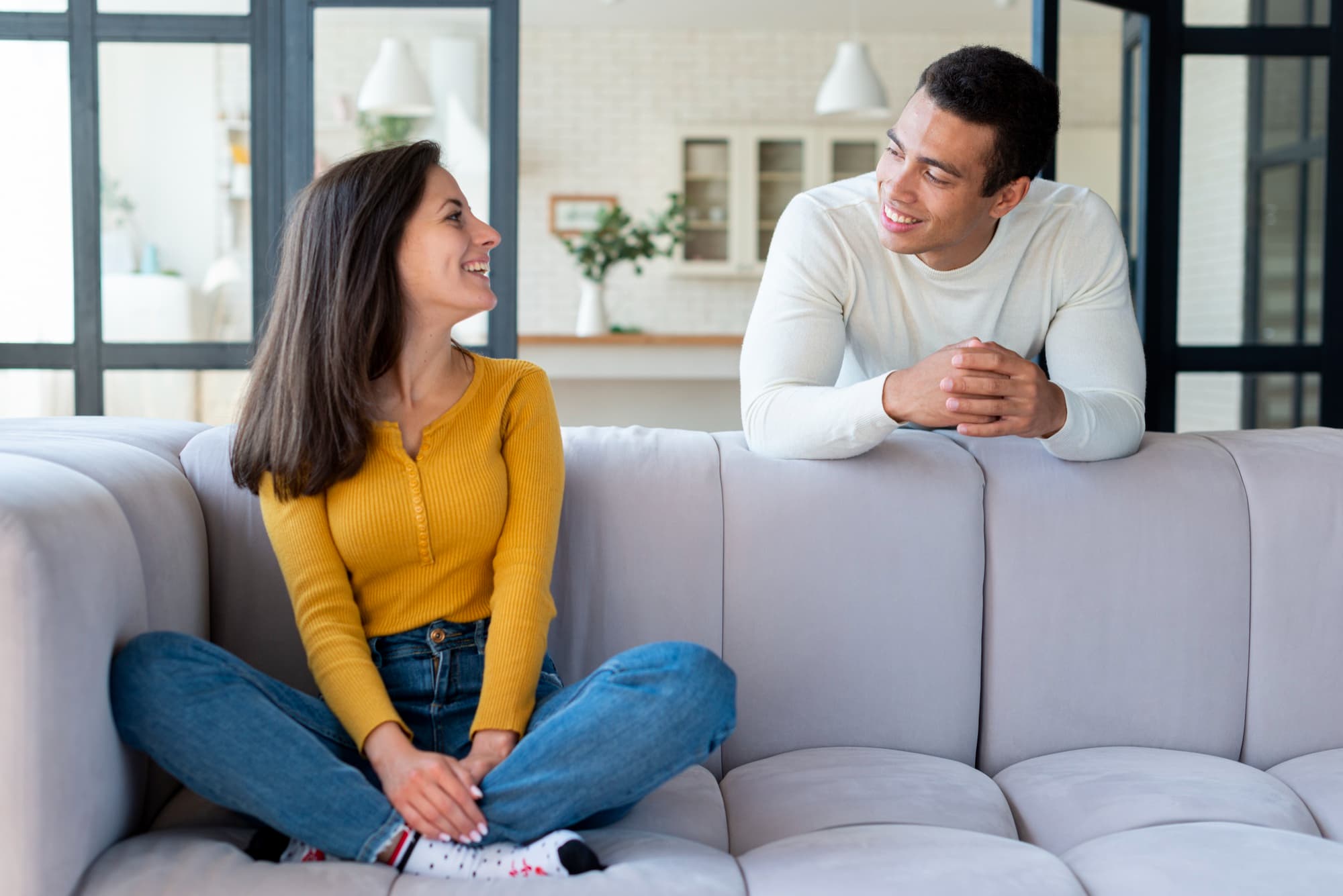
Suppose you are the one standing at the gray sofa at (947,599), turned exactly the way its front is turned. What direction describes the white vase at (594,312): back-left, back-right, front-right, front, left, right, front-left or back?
back

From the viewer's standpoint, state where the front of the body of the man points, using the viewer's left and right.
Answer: facing the viewer

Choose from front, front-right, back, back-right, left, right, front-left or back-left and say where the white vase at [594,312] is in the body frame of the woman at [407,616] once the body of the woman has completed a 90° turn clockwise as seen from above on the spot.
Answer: right

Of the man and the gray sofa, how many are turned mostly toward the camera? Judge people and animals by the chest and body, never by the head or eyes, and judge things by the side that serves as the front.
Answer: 2

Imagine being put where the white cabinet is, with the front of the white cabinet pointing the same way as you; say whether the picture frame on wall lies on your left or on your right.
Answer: on your right

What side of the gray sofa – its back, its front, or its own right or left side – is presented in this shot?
front

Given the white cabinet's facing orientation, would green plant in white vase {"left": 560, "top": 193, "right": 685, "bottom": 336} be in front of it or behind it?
in front

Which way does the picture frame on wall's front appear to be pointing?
toward the camera

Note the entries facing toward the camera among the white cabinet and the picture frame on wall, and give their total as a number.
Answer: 2

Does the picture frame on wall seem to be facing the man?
yes

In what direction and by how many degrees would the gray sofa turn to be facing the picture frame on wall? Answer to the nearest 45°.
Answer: approximately 180°

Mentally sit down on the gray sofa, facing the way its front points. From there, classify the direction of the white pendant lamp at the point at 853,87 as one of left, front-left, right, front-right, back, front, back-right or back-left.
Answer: back

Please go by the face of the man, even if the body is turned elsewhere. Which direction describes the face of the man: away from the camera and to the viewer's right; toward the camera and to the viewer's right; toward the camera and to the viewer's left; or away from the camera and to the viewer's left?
toward the camera and to the viewer's left
